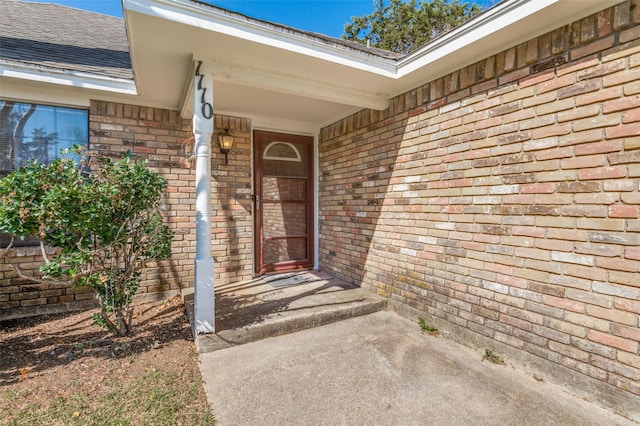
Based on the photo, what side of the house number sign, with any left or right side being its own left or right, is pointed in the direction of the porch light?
back

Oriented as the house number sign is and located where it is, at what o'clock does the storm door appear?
The storm door is roughly at 7 o'clock from the house number sign.

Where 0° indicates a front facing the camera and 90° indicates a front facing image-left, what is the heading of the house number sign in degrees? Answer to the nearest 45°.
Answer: approximately 0°
